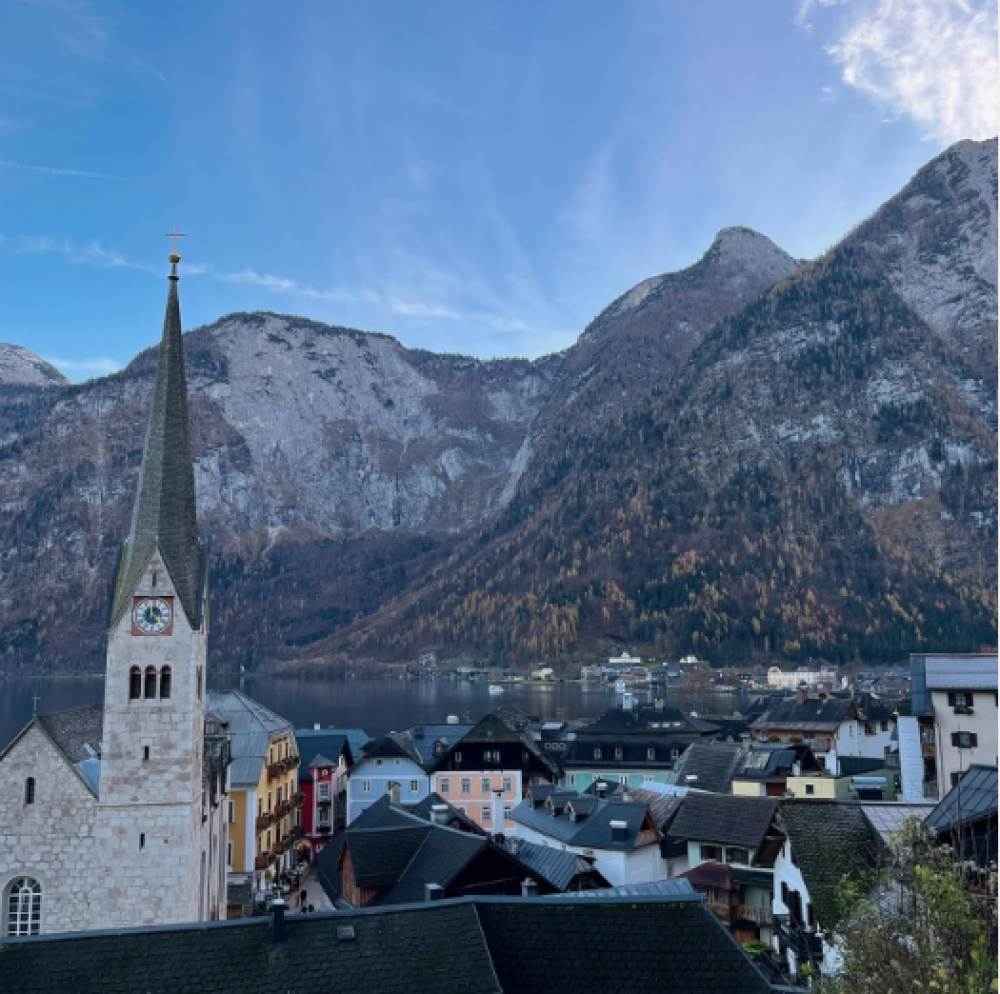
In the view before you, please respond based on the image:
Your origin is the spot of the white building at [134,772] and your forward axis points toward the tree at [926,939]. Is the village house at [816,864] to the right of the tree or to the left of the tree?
left

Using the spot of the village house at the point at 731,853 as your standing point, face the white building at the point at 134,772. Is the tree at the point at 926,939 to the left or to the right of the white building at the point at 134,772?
left

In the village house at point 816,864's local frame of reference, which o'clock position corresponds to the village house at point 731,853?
the village house at point 731,853 is roughly at 4 o'clock from the village house at point 816,864.

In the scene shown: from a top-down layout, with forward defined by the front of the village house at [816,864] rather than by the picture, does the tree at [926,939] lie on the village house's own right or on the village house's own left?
on the village house's own left

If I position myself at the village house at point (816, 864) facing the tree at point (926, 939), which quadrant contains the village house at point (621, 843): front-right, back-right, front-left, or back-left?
back-right

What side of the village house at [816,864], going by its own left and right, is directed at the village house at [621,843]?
right

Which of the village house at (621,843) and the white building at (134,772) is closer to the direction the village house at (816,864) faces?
the white building

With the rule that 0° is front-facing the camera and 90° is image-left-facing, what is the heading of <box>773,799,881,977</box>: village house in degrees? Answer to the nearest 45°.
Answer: approximately 45°
